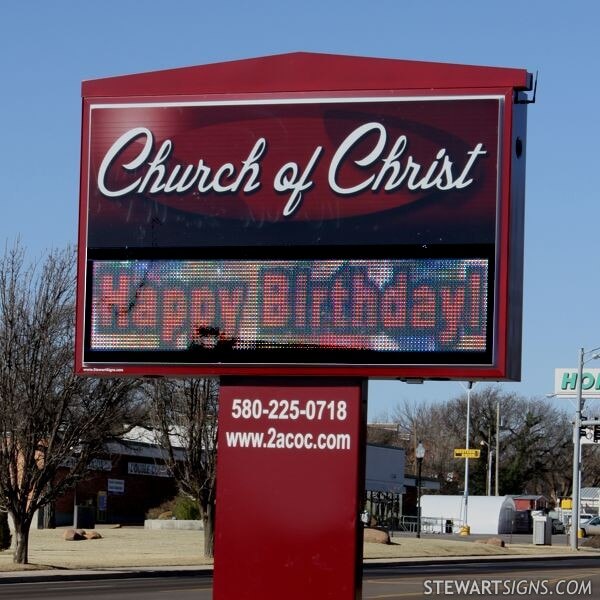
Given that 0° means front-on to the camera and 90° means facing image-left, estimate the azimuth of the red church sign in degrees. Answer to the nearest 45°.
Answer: approximately 0°

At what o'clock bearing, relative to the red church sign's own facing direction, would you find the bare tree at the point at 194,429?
The bare tree is roughly at 6 o'clock from the red church sign.

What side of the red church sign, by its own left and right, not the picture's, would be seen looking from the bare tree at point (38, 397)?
back
